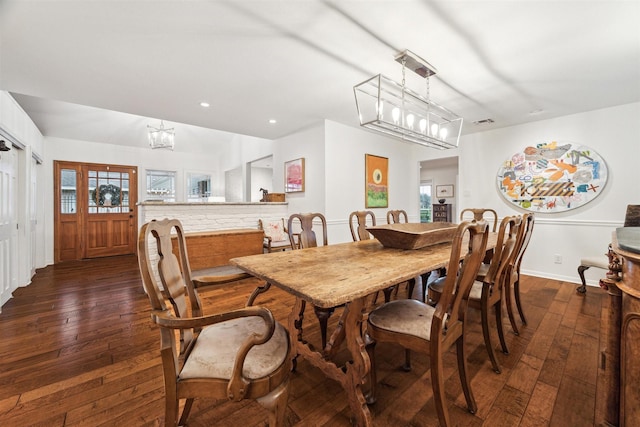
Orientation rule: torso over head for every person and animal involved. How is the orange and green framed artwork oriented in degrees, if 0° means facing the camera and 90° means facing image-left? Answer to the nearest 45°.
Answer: approximately 315°

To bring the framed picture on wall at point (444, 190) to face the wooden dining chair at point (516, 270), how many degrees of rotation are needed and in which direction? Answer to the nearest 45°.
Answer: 0° — it already faces it

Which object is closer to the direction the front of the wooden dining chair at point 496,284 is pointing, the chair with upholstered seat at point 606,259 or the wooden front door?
the wooden front door

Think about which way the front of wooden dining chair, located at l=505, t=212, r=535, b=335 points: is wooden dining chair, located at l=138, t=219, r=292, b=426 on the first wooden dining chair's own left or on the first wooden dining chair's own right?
on the first wooden dining chair's own left

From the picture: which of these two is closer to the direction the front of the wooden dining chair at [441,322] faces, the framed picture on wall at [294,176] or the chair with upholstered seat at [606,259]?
the framed picture on wall

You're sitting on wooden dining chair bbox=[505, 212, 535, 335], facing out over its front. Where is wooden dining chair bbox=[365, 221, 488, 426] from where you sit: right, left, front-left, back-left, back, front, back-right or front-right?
back-left

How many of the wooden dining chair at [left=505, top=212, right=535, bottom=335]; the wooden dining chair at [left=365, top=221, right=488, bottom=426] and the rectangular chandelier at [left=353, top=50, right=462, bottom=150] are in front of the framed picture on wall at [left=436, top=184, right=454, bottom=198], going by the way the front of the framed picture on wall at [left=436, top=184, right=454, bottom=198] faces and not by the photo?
3

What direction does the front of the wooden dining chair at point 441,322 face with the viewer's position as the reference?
facing away from the viewer and to the left of the viewer

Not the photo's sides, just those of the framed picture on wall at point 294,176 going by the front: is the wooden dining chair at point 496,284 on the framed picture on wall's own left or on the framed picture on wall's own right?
on the framed picture on wall's own left

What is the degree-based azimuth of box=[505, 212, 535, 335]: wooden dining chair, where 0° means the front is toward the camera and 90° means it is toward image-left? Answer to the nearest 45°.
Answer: approximately 135°
